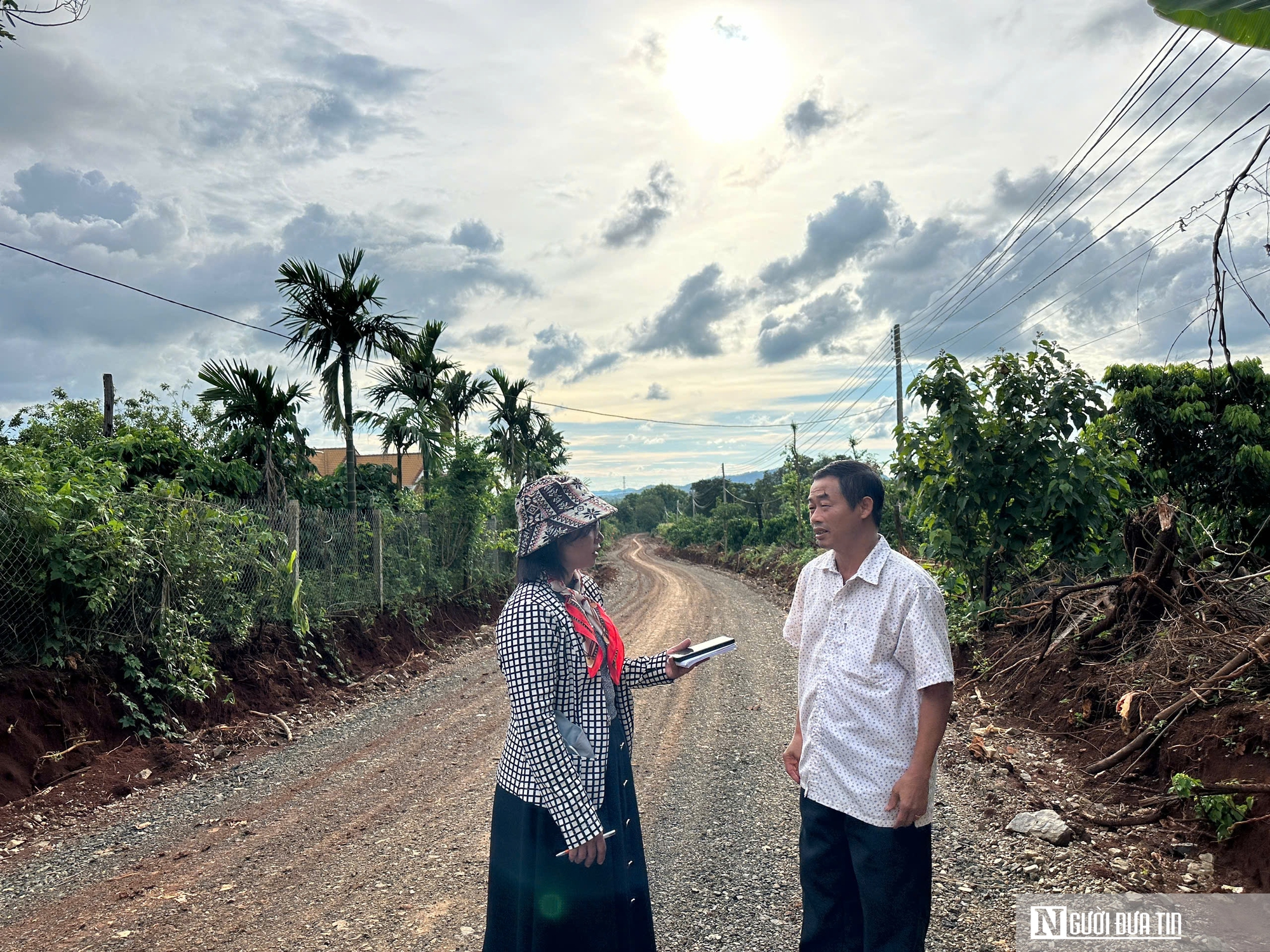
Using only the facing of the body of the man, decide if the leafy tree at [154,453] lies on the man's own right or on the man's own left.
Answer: on the man's own right

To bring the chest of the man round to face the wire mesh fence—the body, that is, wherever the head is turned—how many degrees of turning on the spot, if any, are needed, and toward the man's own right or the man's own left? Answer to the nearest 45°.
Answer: approximately 90° to the man's own right

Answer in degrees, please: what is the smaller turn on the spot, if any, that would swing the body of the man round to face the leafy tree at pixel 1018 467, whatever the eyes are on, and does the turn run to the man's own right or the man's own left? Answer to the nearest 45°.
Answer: approximately 135° to the man's own right

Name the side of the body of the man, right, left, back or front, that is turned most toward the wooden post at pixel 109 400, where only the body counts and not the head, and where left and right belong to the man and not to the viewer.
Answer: right

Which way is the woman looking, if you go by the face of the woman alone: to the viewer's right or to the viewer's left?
to the viewer's right

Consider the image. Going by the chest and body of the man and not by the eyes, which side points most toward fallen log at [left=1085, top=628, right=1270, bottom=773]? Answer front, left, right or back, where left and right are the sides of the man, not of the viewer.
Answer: back

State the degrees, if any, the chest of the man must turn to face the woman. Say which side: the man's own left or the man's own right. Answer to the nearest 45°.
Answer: approximately 45° to the man's own right

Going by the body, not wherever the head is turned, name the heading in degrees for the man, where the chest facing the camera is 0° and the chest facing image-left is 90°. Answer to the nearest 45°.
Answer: approximately 45°

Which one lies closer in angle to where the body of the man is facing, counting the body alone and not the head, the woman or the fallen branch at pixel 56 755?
the woman
